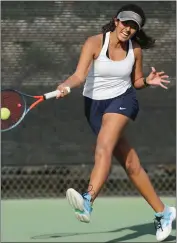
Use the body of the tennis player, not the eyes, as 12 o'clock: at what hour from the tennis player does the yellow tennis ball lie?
The yellow tennis ball is roughly at 3 o'clock from the tennis player.

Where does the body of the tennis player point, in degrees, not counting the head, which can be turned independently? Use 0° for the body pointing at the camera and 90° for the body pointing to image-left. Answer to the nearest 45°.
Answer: approximately 0°
